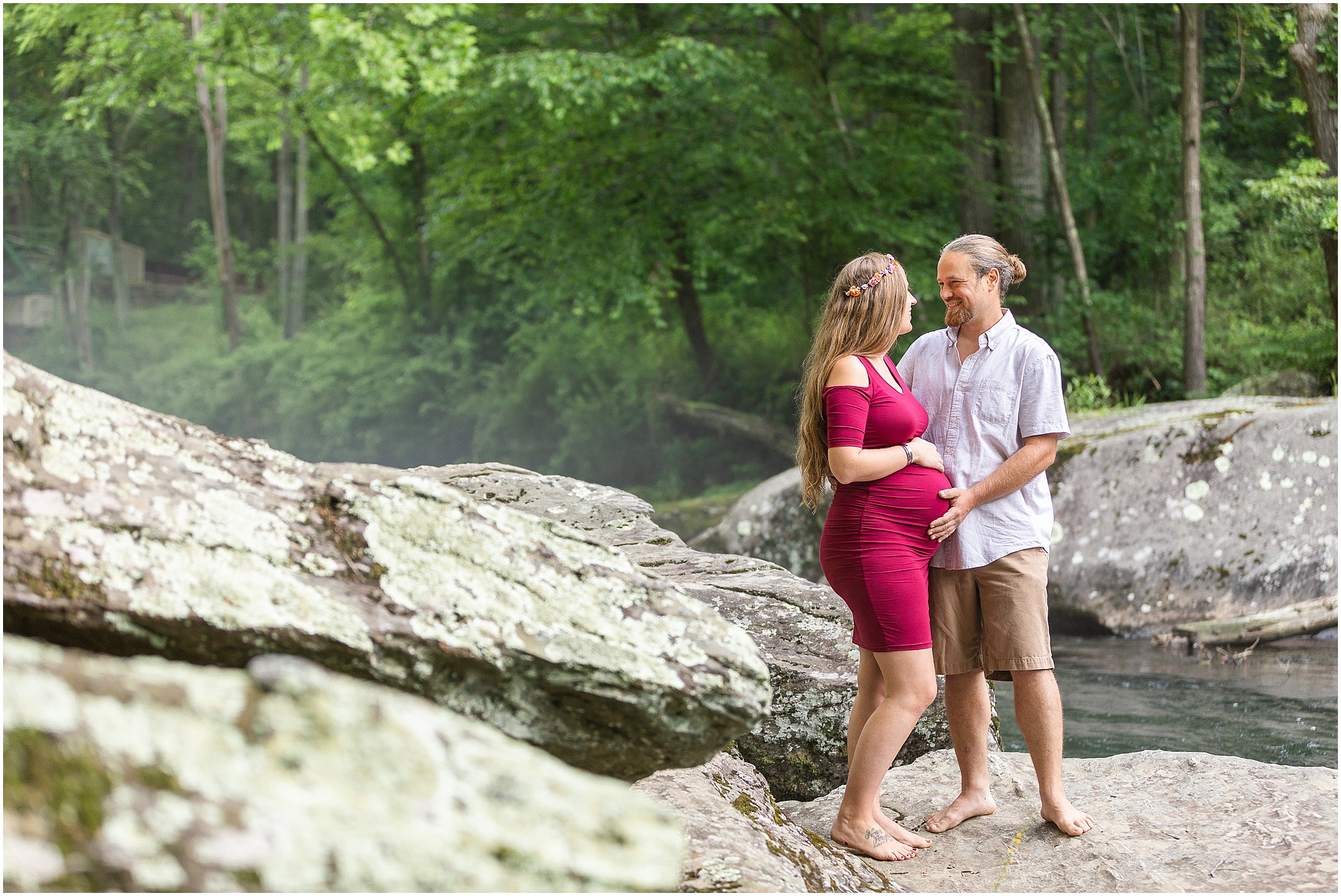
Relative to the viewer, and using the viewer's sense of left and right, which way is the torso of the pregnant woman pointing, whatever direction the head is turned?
facing to the right of the viewer

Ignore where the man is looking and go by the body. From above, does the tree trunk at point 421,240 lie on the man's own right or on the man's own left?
on the man's own right

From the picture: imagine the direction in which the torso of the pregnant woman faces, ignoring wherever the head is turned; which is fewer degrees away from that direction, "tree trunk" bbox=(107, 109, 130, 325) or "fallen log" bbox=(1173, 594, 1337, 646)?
the fallen log

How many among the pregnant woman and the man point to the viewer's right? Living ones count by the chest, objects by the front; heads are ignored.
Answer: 1

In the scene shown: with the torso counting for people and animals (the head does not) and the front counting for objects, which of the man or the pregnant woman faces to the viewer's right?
the pregnant woman

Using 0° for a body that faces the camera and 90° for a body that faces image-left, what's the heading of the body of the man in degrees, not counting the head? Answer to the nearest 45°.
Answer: approximately 45°

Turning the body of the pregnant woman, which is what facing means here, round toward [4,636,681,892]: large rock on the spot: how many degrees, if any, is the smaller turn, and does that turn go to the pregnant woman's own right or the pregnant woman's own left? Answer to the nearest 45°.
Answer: approximately 90° to the pregnant woman's own right

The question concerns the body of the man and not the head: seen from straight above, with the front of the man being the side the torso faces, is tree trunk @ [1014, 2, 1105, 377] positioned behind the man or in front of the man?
behind

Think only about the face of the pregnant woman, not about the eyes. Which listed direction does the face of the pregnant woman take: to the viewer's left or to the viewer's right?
to the viewer's right
